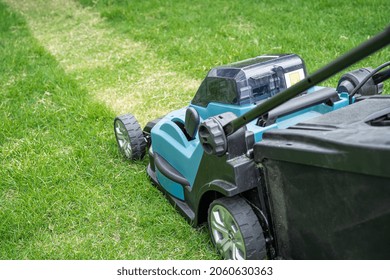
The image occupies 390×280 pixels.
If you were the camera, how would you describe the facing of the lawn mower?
facing away from the viewer and to the left of the viewer
